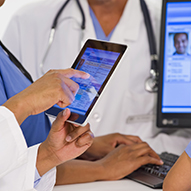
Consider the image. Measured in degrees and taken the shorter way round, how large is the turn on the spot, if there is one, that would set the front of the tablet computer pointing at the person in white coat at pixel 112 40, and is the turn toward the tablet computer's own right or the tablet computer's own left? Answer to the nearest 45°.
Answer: approximately 135° to the tablet computer's own right

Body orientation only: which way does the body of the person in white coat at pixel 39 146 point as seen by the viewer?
to the viewer's right

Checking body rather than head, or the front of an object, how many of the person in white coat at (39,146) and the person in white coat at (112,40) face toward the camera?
1

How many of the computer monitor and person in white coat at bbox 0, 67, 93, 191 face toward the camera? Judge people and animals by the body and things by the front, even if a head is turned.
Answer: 1

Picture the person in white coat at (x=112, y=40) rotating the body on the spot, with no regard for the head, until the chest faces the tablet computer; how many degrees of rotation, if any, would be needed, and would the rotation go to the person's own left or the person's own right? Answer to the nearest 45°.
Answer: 0° — they already face it

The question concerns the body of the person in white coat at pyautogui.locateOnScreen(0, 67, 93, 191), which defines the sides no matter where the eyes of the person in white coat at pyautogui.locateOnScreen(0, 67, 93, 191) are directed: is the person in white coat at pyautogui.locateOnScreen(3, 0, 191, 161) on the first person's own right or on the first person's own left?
on the first person's own left

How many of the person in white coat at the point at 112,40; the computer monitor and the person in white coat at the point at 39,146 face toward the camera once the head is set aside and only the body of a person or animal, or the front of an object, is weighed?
2
